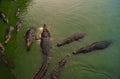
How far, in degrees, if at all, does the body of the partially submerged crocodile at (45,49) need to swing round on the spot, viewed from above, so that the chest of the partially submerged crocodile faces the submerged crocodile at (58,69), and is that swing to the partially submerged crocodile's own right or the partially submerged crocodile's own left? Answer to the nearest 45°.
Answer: approximately 180°

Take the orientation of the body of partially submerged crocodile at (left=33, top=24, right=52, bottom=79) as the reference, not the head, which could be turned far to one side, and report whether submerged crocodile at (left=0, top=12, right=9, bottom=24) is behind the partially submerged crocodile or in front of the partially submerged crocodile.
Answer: in front

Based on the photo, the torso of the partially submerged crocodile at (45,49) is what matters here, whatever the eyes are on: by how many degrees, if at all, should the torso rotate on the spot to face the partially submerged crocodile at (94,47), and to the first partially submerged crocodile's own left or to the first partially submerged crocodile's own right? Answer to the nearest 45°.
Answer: approximately 90° to the first partially submerged crocodile's own right

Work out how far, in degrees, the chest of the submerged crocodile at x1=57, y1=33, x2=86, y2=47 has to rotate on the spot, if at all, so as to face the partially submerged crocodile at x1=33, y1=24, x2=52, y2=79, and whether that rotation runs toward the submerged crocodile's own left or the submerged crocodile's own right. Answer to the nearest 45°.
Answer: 0° — it already faces it

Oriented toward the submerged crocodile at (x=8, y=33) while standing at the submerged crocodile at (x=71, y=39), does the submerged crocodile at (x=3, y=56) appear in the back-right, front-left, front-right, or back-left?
front-left

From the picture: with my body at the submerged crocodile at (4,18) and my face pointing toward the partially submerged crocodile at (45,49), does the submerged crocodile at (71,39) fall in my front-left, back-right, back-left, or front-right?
front-left

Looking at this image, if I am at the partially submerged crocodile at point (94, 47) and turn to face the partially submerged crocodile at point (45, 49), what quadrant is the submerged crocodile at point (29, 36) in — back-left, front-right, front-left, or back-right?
front-right

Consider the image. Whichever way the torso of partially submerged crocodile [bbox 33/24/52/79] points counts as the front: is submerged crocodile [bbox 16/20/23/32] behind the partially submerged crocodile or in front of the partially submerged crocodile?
in front

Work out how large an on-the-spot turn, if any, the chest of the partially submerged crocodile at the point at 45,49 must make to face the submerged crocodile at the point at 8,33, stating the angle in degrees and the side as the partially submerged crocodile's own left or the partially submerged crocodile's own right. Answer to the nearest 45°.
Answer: approximately 45° to the partially submerged crocodile's own left

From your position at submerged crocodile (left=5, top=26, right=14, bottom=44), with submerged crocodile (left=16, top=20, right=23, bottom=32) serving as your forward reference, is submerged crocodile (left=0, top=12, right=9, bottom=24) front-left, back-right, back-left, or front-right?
front-left

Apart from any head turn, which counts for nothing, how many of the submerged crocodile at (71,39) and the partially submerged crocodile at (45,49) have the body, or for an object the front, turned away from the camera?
1

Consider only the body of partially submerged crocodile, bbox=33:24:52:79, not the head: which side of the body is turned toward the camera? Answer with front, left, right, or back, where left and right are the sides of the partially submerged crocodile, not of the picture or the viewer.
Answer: back

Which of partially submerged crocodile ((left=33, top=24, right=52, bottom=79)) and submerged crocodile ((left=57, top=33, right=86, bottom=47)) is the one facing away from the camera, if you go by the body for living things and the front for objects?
the partially submerged crocodile
